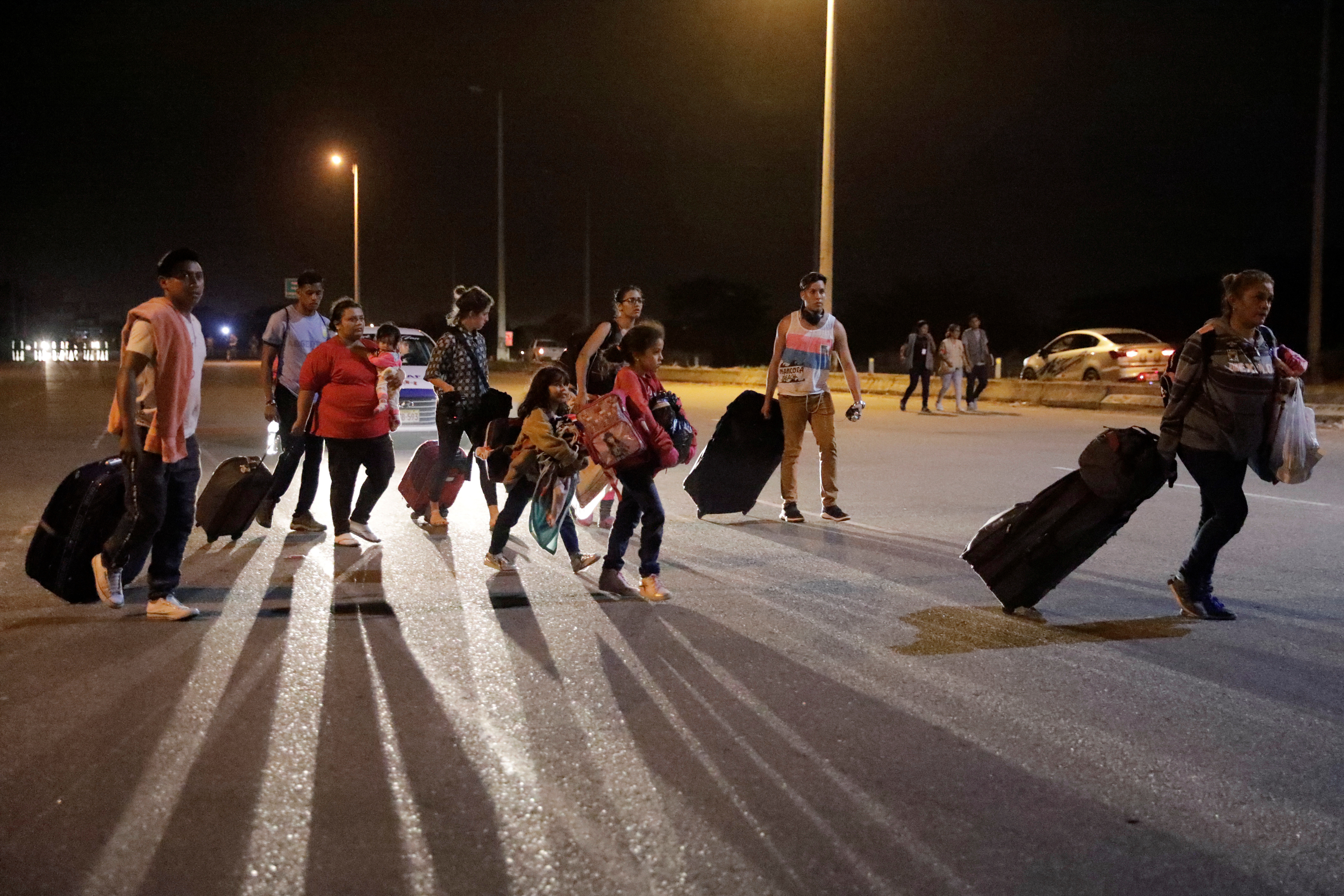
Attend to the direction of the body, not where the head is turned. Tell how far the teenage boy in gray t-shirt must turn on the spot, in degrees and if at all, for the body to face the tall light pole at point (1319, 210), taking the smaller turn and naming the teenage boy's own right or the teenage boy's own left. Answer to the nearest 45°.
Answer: approximately 90° to the teenage boy's own left

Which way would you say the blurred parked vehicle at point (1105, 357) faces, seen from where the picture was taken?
facing away from the viewer and to the left of the viewer

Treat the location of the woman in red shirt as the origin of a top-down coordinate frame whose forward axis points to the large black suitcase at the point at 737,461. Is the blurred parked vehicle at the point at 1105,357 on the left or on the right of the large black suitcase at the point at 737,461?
left

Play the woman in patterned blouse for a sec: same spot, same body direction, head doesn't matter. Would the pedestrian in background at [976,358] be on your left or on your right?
on your left

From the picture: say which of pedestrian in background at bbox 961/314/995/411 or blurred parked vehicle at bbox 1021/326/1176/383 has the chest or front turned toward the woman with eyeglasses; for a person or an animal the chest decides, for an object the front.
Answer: the pedestrian in background

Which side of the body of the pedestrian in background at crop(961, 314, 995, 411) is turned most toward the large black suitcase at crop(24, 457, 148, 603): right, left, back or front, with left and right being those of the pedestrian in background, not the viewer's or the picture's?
front

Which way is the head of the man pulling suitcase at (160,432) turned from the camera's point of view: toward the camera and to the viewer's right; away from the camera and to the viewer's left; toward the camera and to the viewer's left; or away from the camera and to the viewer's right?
toward the camera and to the viewer's right

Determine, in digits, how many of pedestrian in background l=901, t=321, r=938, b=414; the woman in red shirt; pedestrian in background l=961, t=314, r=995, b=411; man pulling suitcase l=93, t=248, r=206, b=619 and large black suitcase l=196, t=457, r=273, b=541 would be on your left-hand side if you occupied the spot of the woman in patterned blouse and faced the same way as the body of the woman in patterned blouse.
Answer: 2

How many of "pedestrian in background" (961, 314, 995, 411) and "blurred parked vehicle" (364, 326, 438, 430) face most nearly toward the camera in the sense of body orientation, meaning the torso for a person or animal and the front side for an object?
2

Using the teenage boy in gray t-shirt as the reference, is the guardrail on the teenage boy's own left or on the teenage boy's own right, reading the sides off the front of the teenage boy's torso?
on the teenage boy's own left

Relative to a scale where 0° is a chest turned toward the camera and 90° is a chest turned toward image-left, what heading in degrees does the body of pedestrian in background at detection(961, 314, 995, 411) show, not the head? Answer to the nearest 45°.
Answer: approximately 0°

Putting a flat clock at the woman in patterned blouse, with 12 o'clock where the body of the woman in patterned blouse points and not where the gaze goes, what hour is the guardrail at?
The guardrail is roughly at 9 o'clock from the woman in patterned blouse.
